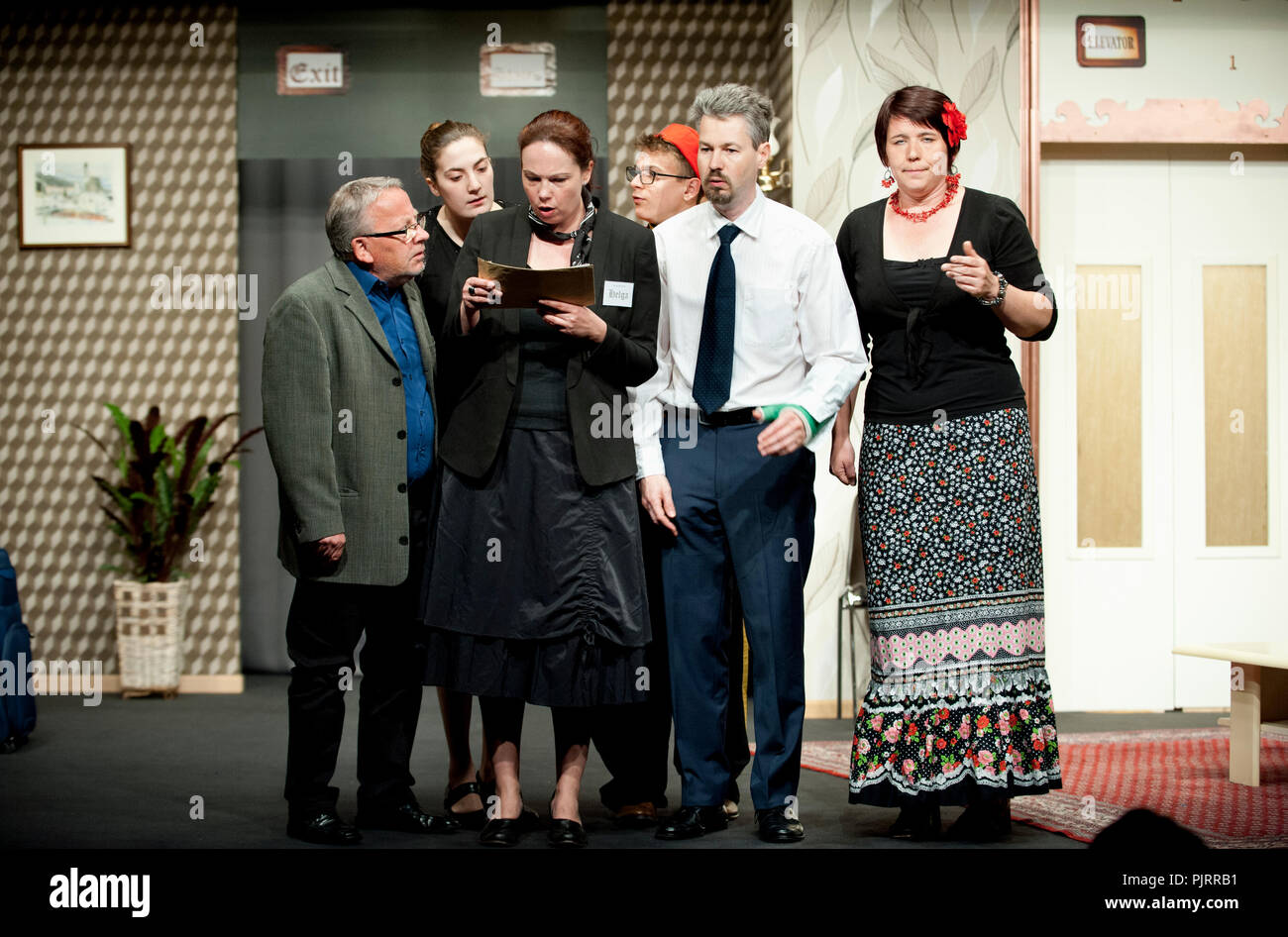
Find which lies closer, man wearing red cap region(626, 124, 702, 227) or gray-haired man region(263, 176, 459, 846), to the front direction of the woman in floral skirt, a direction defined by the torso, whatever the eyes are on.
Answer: the gray-haired man

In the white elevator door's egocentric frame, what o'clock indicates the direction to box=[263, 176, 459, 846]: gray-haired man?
The gray-haired man is roughly at 1 o'clock from the white elevator door.

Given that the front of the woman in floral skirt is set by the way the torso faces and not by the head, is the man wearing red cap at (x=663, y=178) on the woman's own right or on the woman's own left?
on the woman's own right

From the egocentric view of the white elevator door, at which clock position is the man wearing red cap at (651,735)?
The man wearing red cap is roughly at 1 o'clock from the white elevator door.

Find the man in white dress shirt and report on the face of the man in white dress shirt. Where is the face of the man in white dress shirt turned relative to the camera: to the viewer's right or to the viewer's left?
to the viewer's left
